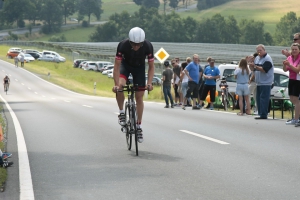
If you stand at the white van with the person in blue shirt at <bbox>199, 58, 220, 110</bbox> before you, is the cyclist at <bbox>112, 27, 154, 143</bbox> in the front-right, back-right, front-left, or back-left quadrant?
front-left

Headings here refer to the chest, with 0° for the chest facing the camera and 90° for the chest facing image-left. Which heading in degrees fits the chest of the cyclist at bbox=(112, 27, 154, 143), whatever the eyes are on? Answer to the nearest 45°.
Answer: approximately 0°

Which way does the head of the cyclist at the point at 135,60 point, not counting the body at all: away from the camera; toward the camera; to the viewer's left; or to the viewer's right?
toward the camera

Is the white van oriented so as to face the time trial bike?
no

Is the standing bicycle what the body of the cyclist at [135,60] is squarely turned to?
no

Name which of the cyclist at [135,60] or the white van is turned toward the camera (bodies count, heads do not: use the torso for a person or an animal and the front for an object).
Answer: the cyclist

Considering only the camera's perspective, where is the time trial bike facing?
facing the viewer

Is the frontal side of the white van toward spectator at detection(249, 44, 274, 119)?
no

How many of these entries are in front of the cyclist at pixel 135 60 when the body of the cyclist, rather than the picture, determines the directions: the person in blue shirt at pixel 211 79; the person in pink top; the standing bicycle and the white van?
0

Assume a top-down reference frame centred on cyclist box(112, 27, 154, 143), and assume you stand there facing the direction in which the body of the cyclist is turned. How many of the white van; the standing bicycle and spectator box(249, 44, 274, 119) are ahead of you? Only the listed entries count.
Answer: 0

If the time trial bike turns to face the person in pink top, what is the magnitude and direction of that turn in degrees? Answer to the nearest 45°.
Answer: approximately 135° to its left

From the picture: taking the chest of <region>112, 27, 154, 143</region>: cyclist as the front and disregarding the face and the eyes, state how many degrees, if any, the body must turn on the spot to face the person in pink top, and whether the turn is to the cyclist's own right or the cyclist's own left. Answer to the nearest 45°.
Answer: approximately 135° to the cyclist's own left

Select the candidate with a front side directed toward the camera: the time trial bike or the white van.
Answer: the time trial bike
